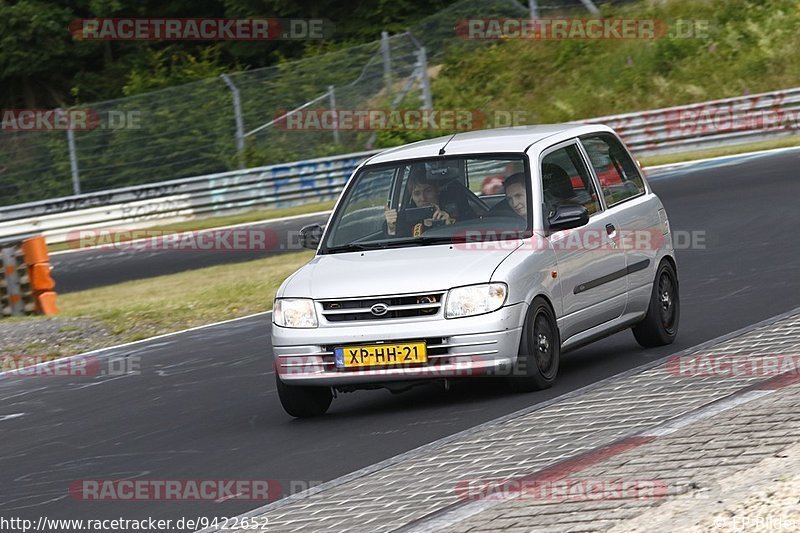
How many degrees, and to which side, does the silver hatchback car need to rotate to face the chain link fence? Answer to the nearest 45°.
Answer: approximately 135° to its right

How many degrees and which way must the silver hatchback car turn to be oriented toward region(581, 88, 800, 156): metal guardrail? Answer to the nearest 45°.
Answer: approximately 135° to its right

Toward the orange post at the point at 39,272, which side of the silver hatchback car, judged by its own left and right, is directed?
right

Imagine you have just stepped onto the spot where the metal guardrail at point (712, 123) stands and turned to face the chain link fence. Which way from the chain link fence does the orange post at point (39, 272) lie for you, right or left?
left

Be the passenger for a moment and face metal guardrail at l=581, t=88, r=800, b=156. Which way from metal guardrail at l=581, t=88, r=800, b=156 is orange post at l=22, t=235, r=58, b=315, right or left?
left

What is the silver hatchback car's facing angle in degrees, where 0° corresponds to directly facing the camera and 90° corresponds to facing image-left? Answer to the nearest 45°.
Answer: approximately 45°

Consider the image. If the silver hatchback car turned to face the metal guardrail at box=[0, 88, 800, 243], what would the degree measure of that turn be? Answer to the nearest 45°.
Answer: approximately 135° to its right
